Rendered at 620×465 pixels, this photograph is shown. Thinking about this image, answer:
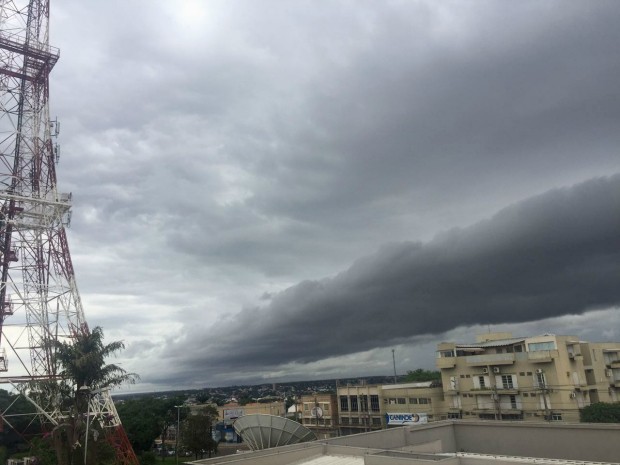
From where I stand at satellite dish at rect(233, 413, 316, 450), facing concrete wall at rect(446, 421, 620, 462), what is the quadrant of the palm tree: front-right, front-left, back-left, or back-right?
back-right

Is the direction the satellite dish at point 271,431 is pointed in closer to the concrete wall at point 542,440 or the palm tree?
the concrete wall
